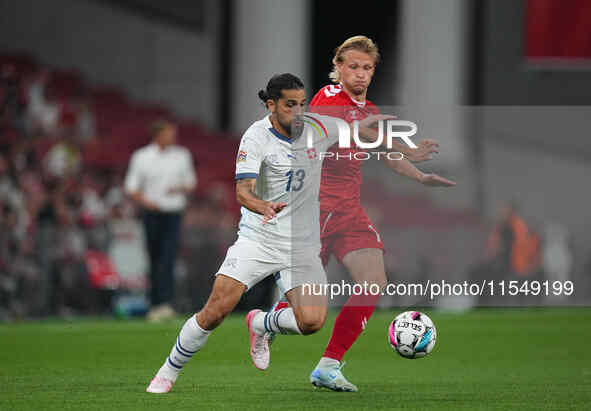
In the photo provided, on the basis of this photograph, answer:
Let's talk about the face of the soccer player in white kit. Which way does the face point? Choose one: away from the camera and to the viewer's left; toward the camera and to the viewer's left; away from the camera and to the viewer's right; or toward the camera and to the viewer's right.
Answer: toward the camera and to the viewer's right

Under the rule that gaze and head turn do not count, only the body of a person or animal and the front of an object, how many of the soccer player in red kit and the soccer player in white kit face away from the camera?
0

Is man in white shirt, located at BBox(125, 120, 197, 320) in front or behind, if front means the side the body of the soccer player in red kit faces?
behind

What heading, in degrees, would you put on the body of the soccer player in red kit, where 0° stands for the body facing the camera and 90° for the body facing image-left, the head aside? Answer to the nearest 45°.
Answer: approximately 315°

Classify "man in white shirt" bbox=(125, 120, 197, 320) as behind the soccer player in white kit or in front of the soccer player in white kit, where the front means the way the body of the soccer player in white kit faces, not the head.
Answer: behind
